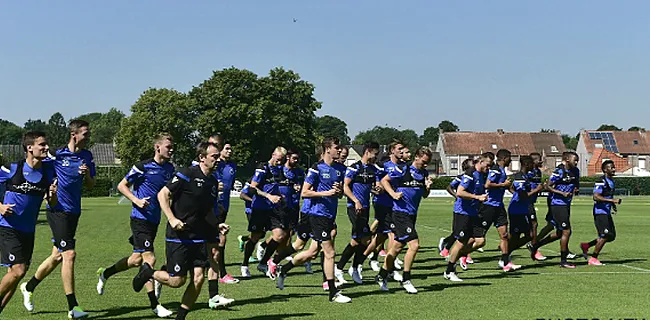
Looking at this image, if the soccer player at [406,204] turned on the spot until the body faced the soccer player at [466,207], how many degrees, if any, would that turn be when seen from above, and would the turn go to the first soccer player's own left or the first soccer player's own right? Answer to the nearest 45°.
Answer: approximately 90° to the first soccer player's own left

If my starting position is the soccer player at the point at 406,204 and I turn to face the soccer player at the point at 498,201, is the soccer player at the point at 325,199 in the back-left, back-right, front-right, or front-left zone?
back-left

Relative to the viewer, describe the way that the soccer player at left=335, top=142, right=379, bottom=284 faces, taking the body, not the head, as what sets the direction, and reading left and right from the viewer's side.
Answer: facing the viewer and to the right of the viewer

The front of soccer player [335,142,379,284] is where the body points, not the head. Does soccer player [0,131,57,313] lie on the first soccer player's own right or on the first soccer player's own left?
on the first soccer player's own right

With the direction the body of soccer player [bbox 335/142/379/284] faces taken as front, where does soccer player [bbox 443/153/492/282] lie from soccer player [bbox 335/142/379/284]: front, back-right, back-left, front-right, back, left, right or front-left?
front-left

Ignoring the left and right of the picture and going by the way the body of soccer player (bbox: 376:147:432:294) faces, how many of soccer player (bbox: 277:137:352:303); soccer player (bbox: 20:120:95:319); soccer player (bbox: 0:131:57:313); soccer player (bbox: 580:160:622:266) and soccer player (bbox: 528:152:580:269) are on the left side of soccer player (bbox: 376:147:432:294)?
2

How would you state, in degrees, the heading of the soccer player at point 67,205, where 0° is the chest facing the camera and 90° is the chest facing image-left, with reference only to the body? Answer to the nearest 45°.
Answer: approximately 315°

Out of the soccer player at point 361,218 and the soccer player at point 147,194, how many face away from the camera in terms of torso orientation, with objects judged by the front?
0

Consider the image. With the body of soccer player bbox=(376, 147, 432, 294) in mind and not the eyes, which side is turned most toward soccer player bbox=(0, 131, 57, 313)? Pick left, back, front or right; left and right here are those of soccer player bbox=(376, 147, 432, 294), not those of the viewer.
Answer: right
